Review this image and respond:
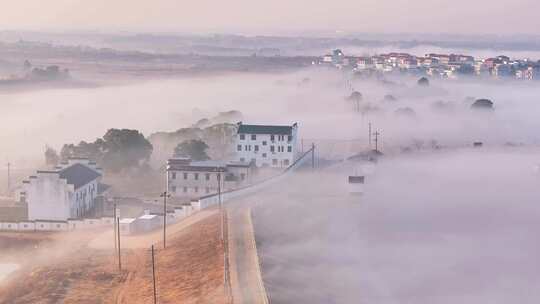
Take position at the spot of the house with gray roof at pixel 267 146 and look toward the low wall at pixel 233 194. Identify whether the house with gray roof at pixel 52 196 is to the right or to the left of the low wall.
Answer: right

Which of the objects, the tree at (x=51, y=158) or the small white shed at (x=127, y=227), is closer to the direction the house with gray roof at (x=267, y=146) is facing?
the small white shed

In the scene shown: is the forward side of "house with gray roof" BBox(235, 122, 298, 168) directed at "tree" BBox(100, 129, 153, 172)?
no

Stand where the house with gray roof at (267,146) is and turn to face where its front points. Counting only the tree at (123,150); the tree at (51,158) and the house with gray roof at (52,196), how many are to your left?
0

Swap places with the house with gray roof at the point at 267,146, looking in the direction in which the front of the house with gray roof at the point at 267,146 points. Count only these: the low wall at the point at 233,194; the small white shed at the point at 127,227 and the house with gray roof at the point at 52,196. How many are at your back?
0

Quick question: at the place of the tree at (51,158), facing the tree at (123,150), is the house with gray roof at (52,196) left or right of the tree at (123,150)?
right

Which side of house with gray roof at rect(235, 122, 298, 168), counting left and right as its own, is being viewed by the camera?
front

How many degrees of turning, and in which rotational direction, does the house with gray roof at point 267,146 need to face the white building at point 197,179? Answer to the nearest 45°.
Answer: approximately 45° to its right

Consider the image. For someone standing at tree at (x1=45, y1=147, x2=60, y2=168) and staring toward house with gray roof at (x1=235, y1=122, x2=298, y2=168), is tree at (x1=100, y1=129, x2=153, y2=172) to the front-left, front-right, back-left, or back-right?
front-right

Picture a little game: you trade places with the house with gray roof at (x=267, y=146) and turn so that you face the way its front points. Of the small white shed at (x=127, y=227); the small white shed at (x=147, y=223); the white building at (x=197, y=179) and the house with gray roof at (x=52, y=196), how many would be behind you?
0

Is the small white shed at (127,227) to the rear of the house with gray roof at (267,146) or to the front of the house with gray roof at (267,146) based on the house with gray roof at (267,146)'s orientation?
to the front

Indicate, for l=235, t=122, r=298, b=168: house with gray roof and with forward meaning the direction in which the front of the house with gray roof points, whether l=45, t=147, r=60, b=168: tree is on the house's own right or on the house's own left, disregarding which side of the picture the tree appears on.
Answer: on the house's own right

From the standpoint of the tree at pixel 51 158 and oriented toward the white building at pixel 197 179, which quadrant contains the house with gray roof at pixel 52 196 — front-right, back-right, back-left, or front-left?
front-right

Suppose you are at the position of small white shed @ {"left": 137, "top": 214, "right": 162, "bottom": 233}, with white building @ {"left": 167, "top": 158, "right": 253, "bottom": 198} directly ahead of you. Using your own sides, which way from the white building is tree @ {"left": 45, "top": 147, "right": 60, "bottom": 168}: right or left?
left

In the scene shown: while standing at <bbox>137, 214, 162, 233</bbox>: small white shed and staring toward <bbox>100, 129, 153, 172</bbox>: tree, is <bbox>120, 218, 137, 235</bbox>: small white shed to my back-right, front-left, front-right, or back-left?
back-left

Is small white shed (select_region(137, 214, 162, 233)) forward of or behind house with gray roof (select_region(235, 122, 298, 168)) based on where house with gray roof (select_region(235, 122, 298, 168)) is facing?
forward

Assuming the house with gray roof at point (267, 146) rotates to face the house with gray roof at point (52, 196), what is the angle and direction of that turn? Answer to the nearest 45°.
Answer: approximately 45° to its right

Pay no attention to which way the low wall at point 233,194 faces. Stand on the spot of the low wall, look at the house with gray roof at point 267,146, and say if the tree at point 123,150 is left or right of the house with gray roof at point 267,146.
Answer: left

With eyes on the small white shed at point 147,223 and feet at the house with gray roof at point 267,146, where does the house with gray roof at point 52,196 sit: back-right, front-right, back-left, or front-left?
front-right

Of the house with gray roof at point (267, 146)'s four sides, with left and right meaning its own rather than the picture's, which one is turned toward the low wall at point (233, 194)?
front
